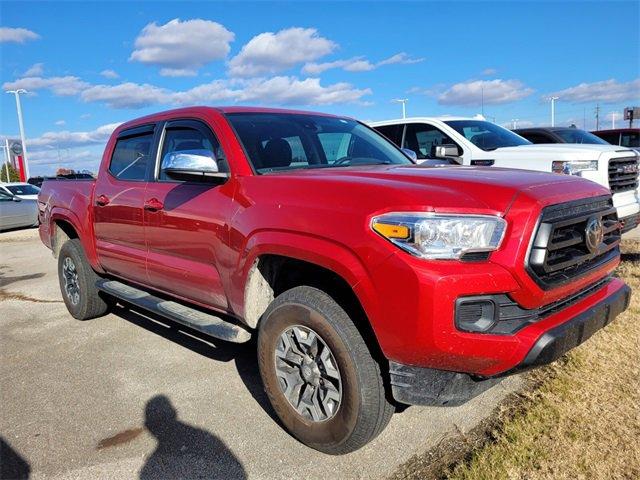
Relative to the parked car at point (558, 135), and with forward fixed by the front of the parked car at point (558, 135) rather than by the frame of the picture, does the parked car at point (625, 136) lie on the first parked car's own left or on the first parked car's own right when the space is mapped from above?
on the first parked car's own left

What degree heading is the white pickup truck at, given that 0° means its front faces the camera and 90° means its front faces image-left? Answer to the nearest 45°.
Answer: approximately 315°

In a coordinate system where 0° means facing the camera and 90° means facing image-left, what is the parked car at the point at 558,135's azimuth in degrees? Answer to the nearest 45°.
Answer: approximately 315°

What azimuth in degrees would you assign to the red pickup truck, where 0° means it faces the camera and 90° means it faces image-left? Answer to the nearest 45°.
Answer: approximately 315°

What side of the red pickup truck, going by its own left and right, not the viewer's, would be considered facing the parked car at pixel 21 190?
back

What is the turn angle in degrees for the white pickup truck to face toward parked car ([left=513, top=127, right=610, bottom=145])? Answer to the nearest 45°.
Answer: approximately 135° to its left

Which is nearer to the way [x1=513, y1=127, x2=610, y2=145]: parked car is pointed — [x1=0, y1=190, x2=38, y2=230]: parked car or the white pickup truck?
the white pickup truck

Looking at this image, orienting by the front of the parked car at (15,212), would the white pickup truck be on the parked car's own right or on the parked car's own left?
on the parked car's own right
